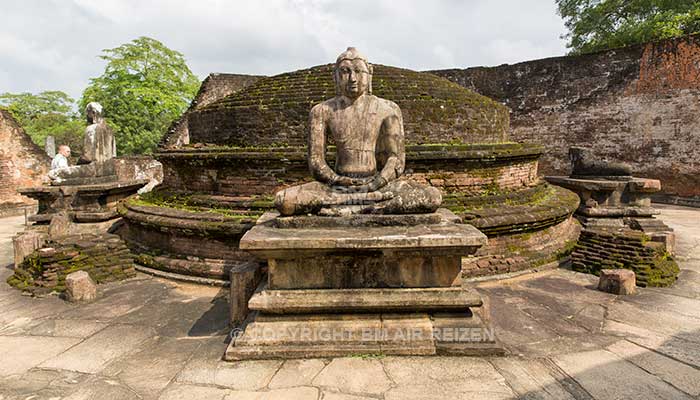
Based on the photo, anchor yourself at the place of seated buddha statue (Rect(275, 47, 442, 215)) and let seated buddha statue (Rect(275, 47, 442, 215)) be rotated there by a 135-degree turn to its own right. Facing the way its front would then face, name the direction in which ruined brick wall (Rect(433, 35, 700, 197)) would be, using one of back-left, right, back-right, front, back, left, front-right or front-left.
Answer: right

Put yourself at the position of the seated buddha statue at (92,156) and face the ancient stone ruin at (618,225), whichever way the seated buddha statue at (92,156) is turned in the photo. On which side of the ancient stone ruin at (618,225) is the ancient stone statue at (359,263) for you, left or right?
right

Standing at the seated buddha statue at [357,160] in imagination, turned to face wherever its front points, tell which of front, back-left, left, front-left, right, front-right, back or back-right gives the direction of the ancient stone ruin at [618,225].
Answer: back-left

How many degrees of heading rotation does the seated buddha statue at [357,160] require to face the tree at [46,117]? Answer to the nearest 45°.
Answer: approximately 135° to its right

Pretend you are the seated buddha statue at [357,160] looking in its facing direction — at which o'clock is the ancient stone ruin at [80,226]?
The ancient stone ruin is roughly at 4 o'clock from the seated buddha statue.

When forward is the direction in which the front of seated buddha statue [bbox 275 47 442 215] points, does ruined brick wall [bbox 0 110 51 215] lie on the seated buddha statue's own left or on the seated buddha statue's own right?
on the seated buddha statue's own right

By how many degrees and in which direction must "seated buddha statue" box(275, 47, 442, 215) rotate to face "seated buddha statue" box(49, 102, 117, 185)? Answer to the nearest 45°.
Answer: approximately 135° to its right

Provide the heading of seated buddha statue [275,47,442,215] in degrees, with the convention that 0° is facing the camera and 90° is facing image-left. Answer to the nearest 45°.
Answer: approximately 0°

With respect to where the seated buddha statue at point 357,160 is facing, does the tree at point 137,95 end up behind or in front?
behind

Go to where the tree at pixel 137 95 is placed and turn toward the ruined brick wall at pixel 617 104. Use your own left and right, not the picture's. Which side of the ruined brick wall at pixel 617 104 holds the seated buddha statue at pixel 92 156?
right

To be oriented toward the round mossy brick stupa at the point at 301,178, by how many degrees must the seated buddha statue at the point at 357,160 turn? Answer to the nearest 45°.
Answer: approximately 180°
